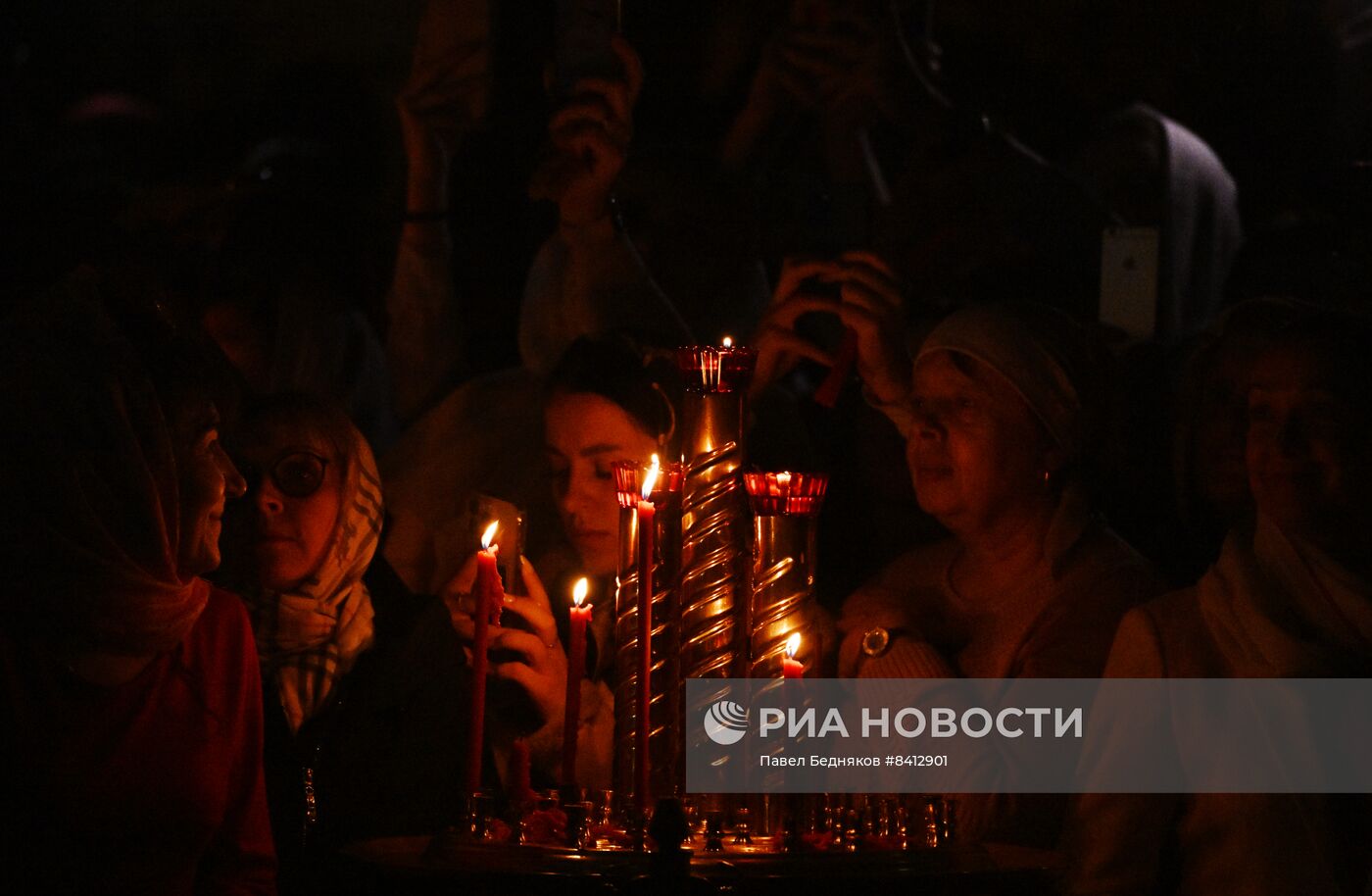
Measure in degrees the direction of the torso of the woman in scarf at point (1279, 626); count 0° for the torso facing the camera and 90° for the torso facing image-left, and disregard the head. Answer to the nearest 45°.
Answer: approximately 45°

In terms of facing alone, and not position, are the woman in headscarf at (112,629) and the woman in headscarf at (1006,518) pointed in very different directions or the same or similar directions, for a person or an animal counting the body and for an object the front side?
very different directions

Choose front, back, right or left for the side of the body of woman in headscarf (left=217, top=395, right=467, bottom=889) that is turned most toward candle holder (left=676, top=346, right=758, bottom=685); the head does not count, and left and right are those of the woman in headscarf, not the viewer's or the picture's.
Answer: left

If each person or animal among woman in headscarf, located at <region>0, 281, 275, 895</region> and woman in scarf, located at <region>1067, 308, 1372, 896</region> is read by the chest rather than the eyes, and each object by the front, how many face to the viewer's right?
1

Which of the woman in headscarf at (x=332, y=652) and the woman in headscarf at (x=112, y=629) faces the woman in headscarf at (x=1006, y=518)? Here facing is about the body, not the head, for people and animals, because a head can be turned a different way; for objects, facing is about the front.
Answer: the woman in headscarf at (x=112, y=629)

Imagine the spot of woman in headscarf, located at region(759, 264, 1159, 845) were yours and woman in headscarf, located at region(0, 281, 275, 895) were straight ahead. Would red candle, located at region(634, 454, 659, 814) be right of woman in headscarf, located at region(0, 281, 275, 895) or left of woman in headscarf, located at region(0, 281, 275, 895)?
left

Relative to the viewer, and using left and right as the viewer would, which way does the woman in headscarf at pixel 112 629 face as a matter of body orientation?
facing to the right of the viewer

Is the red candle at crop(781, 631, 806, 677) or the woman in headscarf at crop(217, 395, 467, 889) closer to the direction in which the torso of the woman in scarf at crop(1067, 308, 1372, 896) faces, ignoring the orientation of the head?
the red candle

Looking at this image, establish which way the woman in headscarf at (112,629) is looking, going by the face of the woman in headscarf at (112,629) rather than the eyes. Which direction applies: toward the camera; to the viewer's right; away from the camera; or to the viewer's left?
to the viewer's right

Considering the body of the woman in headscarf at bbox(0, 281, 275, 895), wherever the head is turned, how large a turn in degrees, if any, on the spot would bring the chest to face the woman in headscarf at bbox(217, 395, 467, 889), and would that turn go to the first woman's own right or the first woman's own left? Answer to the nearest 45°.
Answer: approximately 45° to the first woman's own left

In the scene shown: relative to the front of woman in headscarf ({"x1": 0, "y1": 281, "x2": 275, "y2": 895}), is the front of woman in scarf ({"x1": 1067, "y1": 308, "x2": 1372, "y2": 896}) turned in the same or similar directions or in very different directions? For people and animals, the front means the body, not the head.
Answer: very different directions
